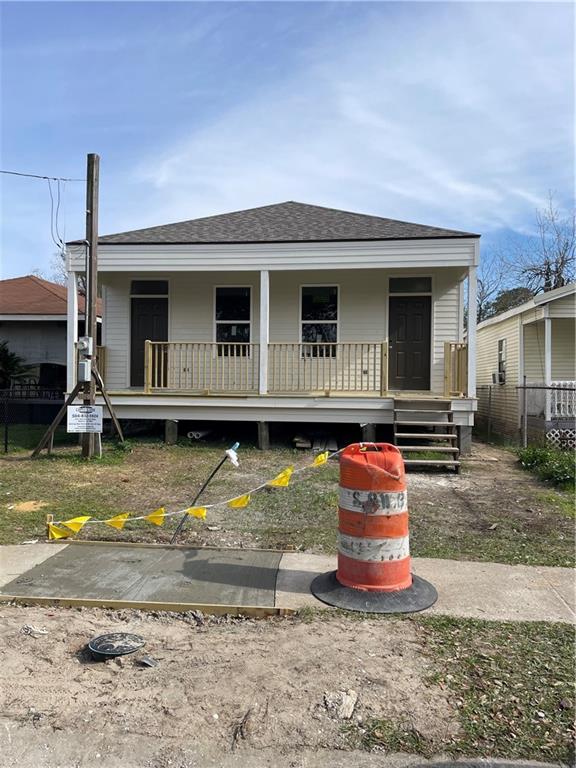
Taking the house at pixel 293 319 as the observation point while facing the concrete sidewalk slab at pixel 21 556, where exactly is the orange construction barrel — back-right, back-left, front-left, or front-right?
front-left

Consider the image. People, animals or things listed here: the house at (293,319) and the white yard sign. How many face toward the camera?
2

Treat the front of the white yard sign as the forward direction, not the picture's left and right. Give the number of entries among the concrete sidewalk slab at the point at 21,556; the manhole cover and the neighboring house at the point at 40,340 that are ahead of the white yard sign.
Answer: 2

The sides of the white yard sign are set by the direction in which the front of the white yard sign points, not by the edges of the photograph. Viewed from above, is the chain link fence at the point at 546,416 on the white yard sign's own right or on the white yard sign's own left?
on the white yard sign's own left

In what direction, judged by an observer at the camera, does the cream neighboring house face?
facing the viewer and to the right of the viewer

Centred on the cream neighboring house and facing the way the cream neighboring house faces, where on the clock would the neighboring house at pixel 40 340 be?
The neighboring house is roughly at 4 o'clock from the cream neighboring house.

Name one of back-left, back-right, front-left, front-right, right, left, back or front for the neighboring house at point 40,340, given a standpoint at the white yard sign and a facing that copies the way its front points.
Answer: back

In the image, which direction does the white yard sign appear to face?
toward the camera

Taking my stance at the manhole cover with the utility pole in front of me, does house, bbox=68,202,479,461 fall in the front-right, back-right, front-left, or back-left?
front-right

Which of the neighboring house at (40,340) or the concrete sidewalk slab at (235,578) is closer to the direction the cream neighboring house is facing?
the concrete sidewalk slab

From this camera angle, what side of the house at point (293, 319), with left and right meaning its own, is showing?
front

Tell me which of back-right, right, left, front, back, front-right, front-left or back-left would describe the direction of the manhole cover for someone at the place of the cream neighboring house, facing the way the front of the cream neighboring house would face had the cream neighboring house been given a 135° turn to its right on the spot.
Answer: left
